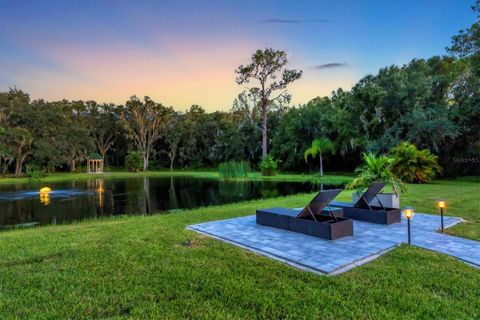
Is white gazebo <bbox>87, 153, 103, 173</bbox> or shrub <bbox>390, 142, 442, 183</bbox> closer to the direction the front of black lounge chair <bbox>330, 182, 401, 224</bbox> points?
the white gazebo

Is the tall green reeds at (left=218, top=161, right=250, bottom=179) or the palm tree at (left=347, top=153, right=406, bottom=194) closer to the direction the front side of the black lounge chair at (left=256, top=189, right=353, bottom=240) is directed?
the tall green reeds
